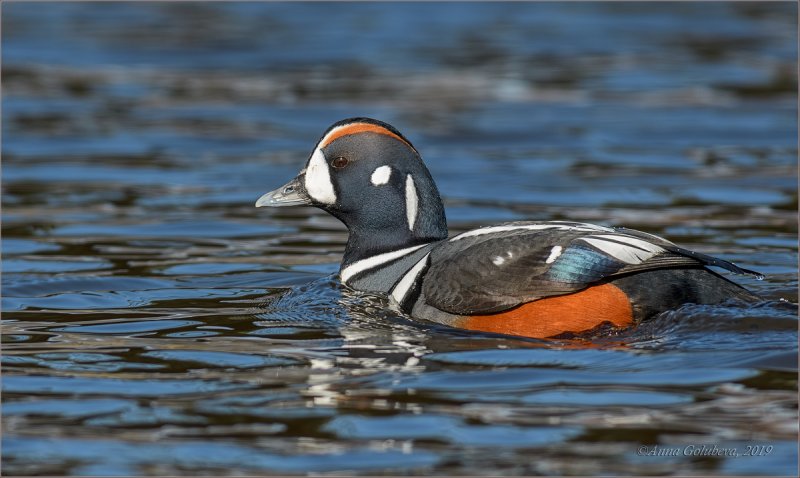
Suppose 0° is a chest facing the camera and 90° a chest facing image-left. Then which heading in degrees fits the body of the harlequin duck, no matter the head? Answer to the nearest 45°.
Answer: approximately 90°
